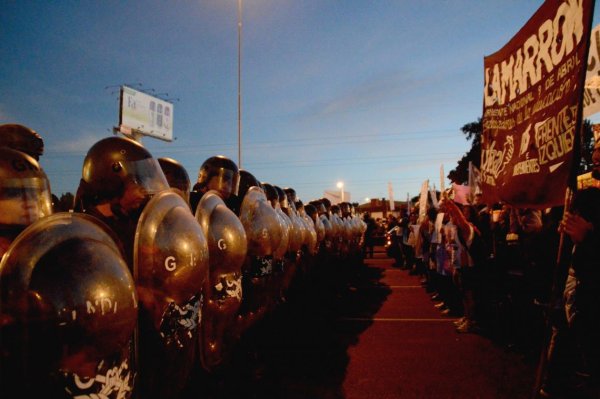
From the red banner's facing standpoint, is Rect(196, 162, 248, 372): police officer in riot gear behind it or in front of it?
in front

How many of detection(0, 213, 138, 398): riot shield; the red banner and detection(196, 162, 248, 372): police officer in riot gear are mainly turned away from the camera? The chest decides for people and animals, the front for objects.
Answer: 0

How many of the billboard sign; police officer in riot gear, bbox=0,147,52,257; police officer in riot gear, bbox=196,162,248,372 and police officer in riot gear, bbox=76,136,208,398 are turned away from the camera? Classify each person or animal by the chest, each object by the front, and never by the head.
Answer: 0

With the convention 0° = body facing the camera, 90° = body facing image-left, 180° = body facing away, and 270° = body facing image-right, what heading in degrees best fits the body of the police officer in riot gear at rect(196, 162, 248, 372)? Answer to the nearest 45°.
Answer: approximately 315°

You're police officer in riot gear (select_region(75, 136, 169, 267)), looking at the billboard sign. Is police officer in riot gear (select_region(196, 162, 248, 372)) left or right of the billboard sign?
right

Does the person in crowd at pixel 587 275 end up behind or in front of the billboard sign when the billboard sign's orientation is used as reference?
in front

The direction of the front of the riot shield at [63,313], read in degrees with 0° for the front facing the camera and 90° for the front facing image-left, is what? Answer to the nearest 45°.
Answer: approximately 315°

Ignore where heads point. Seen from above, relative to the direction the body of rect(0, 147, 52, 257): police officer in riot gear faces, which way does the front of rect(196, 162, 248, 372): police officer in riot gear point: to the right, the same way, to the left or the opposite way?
the same way

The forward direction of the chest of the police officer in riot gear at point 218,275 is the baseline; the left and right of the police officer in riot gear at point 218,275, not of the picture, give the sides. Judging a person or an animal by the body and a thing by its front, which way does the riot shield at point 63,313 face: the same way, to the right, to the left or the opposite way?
the same way

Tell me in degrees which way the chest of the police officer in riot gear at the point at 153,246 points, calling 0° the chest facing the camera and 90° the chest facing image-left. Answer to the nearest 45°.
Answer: approximately 315°

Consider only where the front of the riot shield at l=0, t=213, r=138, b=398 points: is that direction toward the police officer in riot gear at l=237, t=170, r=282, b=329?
no

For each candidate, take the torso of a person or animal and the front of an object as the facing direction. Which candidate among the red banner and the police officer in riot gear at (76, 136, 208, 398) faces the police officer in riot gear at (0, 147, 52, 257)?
the red banner

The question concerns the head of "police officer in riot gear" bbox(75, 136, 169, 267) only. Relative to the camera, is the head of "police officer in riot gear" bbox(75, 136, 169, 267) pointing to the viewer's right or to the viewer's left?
to the viewer's right

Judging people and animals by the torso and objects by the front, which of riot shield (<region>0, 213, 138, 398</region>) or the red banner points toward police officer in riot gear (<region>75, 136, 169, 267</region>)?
the red banner

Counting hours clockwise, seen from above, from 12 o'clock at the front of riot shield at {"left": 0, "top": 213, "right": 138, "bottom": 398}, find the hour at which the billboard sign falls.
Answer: The billboard sign is roughly at 8 o'clock from the riot shield.

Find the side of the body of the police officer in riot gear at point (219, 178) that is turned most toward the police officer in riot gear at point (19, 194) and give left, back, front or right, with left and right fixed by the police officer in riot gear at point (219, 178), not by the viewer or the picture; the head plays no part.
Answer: right
